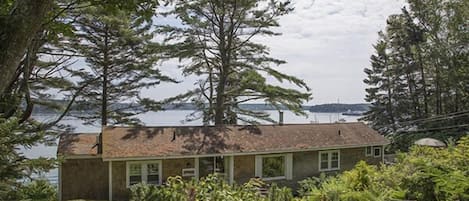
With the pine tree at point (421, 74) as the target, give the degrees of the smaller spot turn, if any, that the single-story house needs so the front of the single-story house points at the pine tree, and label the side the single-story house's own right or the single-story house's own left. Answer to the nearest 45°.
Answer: approximately 135° to the single-story house's own left

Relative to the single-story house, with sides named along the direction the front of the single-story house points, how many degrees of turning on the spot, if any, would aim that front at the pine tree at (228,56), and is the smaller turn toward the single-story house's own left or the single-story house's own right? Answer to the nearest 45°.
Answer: approximately 180°

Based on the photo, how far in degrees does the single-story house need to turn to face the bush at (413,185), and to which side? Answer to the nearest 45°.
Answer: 0° — it already faces it

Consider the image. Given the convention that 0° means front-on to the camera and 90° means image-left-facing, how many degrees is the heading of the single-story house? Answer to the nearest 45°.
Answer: approximately 0°
